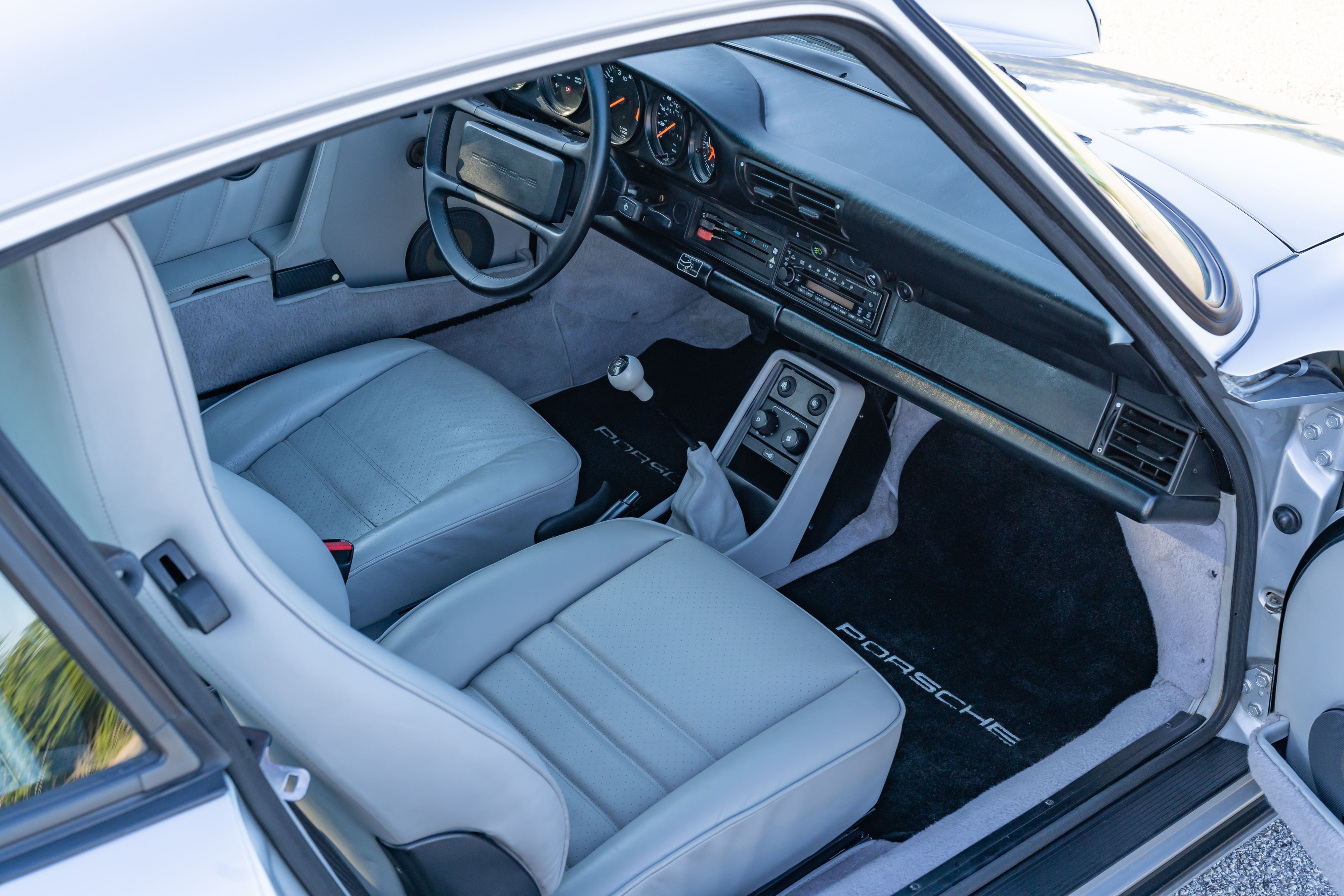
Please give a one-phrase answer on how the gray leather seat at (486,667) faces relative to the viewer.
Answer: facing away from the viewer and to the right of the viewer

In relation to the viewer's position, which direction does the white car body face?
facing away from the viewer and to the right of the viewer
